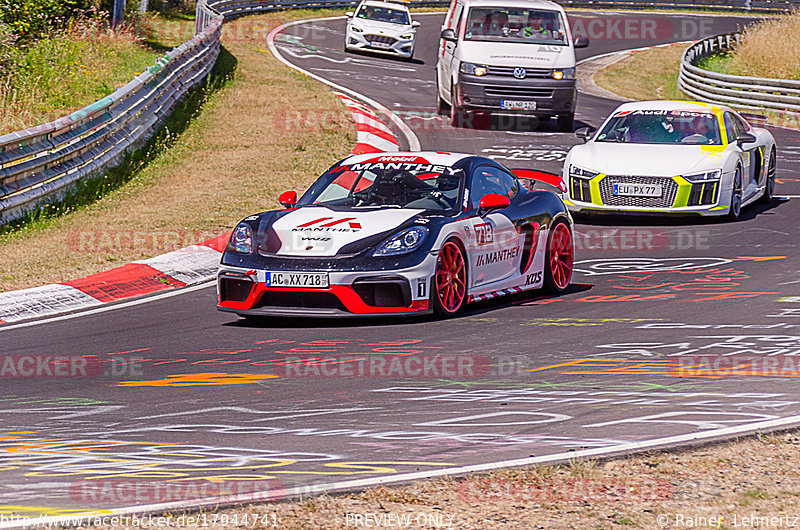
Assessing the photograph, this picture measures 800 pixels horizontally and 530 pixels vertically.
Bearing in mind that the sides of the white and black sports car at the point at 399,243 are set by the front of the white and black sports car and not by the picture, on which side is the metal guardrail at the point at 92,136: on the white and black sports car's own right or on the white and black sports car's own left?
on the white and black sports car's own right

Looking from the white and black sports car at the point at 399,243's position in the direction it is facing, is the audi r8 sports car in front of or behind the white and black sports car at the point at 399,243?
behind

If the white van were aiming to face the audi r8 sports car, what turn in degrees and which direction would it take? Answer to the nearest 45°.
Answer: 0° — it already faces it

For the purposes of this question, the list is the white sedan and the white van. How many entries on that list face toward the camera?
2

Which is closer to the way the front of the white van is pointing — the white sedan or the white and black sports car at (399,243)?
the white and black sports car

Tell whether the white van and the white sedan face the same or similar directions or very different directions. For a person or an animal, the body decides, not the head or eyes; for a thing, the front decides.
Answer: same or similar directions

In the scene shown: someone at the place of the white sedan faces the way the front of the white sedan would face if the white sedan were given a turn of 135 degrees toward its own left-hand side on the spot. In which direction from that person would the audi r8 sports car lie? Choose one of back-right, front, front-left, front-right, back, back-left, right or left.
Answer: back-right

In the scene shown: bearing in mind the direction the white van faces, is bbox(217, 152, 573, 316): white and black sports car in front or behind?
in front

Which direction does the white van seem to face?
toward the camera

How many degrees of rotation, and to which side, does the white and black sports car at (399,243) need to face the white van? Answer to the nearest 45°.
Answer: approximately 135° to its right

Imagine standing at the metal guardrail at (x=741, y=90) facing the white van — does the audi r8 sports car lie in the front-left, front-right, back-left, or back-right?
front-left

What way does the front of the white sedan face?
toward the camera
